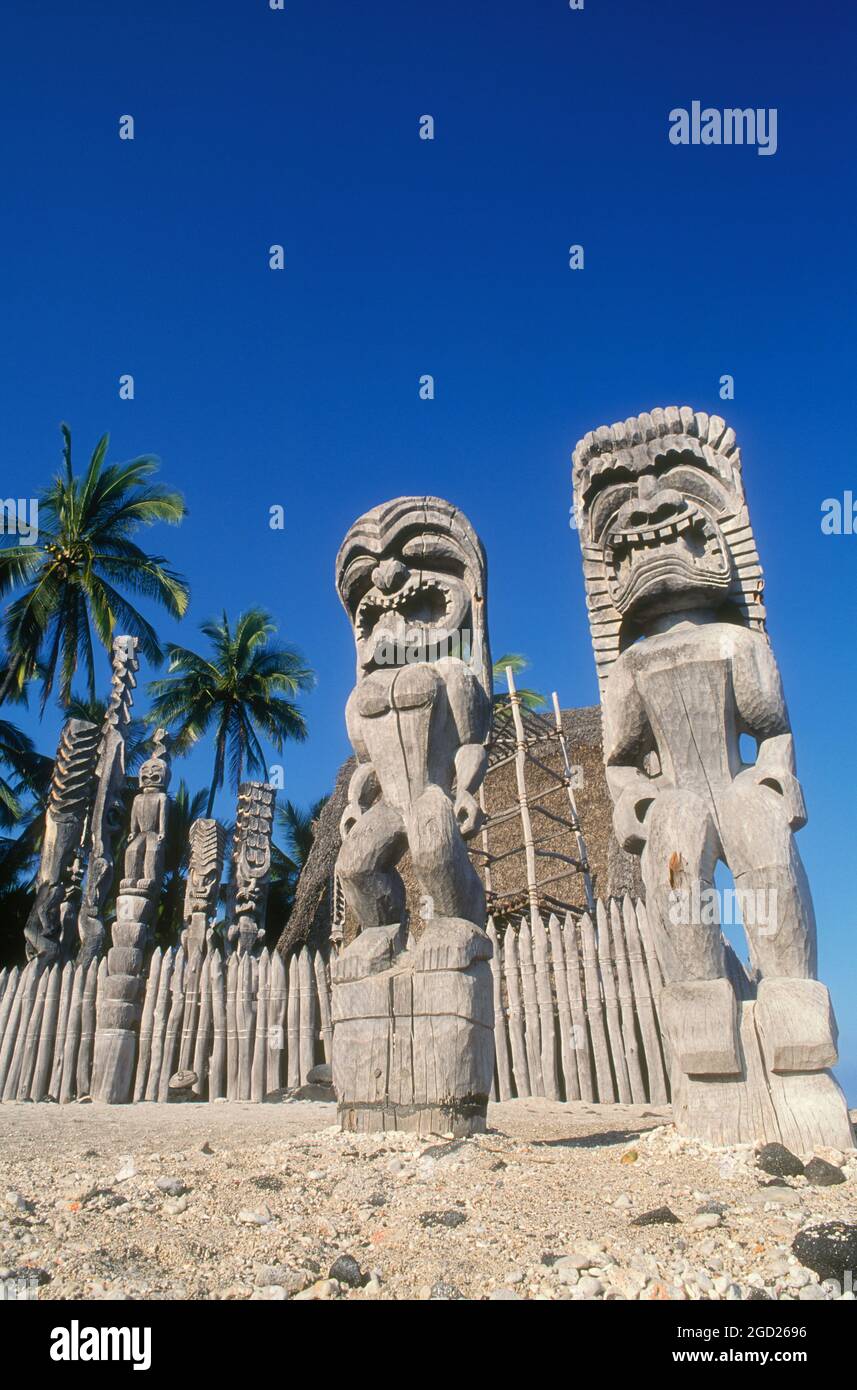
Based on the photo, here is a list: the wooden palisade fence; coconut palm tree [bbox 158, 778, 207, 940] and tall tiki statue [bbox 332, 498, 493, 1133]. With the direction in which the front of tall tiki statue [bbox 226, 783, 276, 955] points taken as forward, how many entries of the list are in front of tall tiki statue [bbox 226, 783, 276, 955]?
2

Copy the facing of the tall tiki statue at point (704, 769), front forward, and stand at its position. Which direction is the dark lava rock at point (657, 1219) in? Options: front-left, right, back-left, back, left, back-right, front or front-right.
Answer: front

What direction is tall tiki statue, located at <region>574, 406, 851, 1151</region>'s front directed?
toward the camera

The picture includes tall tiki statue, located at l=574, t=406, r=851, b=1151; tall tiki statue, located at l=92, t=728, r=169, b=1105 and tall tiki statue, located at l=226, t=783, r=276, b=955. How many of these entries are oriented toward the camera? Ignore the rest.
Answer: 3

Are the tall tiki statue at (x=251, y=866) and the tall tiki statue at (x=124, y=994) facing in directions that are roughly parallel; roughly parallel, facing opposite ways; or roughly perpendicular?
roughly parallel

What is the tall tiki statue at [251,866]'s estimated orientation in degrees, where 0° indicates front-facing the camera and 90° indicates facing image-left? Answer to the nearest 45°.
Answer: approximately 0°

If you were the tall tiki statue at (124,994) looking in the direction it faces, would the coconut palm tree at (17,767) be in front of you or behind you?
behind

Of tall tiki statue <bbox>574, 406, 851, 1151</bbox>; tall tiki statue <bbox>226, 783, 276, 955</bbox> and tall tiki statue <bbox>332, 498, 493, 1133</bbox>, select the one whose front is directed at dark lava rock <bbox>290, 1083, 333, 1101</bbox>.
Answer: tall tiki statue <bbox>226, 783, 276, 955</bbox>

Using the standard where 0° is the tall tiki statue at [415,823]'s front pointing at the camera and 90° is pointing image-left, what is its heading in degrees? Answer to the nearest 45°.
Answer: approximately 45°
